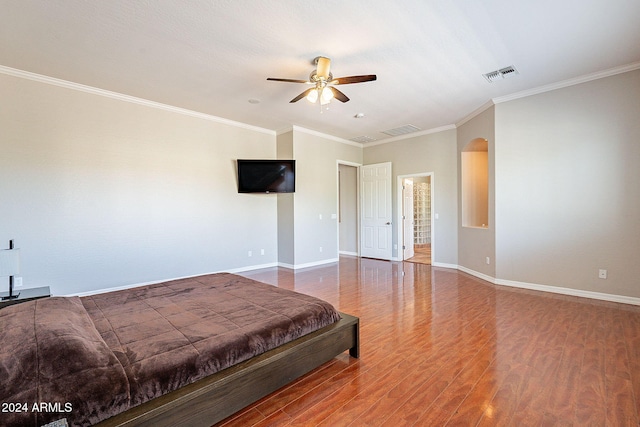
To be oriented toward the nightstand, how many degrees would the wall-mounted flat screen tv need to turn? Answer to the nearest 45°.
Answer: approximately 45° to its right

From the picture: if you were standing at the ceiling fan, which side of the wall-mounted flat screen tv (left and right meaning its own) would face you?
front

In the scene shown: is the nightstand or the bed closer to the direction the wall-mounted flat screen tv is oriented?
the bed

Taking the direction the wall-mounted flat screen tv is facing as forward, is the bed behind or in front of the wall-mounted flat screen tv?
in front

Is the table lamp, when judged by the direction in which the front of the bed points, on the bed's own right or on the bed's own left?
on the bed's own left

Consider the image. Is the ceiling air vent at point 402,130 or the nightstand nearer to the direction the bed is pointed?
the ceiling air vent

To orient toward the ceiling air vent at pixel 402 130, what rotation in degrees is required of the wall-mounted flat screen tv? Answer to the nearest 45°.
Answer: approximately 90° to its left

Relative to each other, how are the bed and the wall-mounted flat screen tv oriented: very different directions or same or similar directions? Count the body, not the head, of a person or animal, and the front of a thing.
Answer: very different directions

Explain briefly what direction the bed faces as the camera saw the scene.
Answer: facing away from the viewer and to the right of the viewer

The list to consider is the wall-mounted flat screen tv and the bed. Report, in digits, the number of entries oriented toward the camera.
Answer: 1

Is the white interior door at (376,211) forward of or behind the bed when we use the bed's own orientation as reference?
forward

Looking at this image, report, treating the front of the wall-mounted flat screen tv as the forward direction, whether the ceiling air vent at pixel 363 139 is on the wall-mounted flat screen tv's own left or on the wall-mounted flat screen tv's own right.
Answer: on the wall-mounted flat screen tv's own left

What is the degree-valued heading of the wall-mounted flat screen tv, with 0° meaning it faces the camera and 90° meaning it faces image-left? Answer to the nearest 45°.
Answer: approximately 0°
